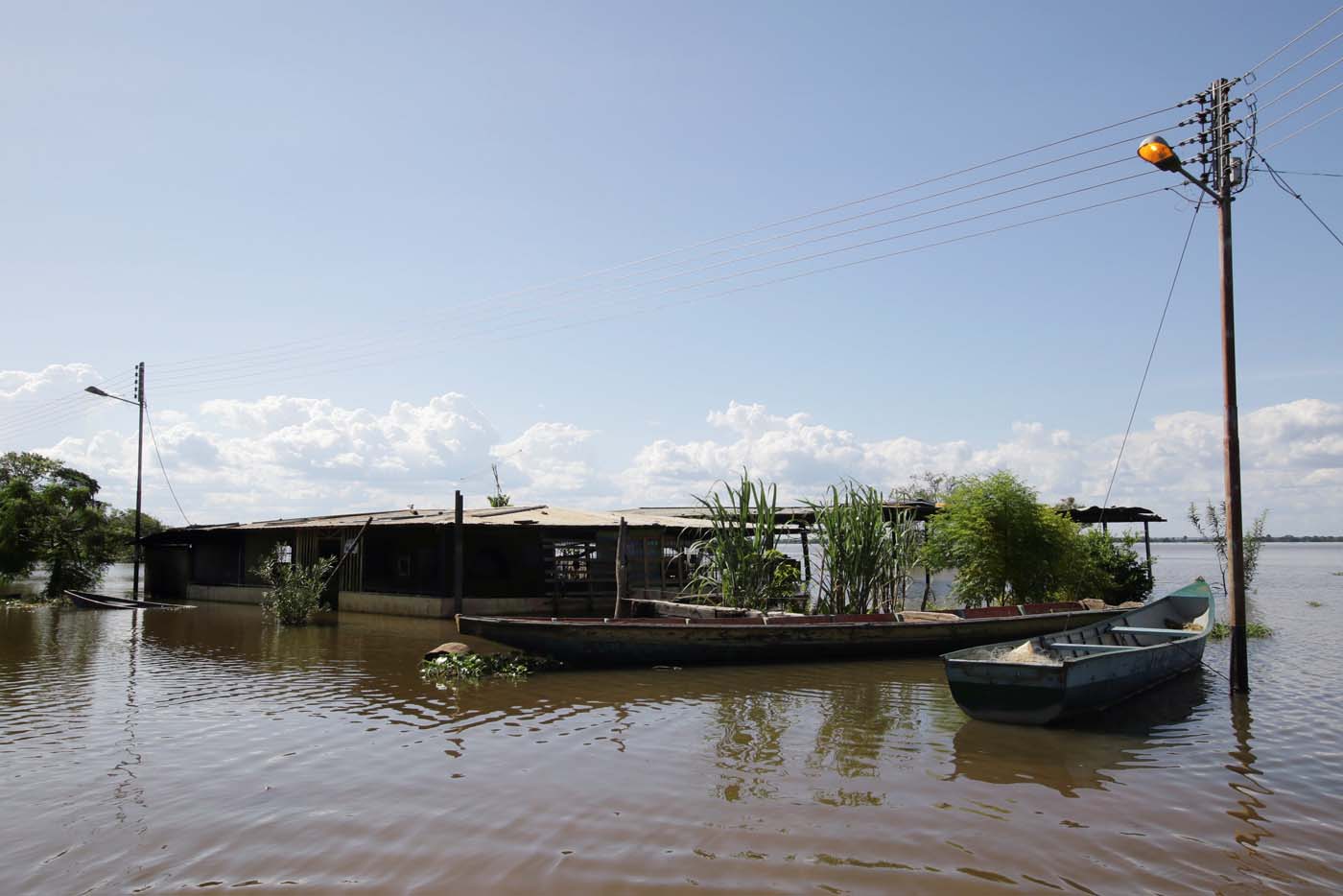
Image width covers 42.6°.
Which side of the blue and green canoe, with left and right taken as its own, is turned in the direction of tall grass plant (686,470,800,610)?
left

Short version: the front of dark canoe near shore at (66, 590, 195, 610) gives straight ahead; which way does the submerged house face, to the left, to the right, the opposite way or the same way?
to the left

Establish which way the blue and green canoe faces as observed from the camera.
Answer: facing away from the viewer and to the right of the viewer

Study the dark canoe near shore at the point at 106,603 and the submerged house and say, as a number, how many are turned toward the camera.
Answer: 1

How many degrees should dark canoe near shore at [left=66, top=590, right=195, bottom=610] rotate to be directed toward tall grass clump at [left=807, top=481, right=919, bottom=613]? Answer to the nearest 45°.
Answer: approximately 135° to its left

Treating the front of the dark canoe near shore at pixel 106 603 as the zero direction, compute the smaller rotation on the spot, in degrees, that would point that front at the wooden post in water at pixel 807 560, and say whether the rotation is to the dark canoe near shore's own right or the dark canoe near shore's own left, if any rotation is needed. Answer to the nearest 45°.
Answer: approximately 135° to the dark canoe near shore's own left

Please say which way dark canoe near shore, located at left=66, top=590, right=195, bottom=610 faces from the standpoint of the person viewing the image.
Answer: facing to the left of the viewer

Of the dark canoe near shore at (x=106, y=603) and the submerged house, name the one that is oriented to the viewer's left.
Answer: the dark canoe near shore

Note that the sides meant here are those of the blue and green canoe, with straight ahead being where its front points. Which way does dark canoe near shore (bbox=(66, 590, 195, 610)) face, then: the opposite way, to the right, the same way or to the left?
the opposite way

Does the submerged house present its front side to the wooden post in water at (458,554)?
yes

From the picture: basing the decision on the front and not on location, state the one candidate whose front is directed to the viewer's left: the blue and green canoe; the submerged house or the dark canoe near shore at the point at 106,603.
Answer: the dark canoe near shore

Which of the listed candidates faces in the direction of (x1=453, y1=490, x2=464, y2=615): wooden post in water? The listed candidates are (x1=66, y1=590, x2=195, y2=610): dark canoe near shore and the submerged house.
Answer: the submerged house
